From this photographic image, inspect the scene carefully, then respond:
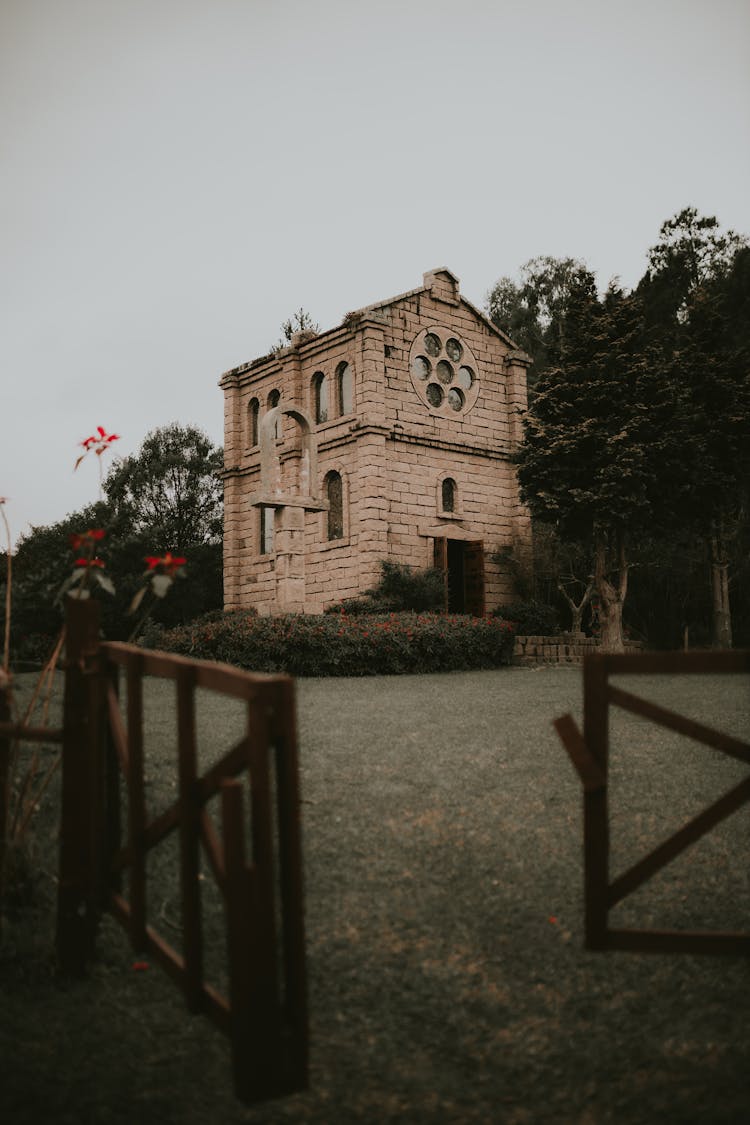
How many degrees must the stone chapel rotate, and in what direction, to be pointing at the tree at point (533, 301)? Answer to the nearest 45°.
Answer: approximately 135° to its left

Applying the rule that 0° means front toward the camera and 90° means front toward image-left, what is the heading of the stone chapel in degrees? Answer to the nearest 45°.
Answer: approximately 315°

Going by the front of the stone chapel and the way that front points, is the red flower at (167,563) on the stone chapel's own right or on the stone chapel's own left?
on the stone chapel's own right

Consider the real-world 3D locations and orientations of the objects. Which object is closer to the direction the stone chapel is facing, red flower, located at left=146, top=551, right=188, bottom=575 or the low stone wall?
the low stone wall

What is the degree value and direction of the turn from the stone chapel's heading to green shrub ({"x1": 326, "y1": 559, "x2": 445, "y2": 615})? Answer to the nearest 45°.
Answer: approximately 45° to its right

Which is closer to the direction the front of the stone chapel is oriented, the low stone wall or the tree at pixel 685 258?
the low stone wall
